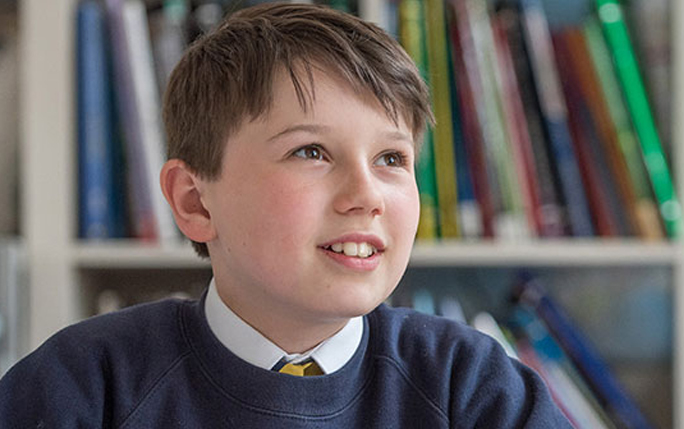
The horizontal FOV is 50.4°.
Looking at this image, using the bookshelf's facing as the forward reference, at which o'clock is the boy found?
The boy is roughly at 11 o'clock from the bookshelf.

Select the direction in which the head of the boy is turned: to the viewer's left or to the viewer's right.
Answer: to the viewer's right

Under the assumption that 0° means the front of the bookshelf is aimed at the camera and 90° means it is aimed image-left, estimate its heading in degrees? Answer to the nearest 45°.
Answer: approximately 0°
